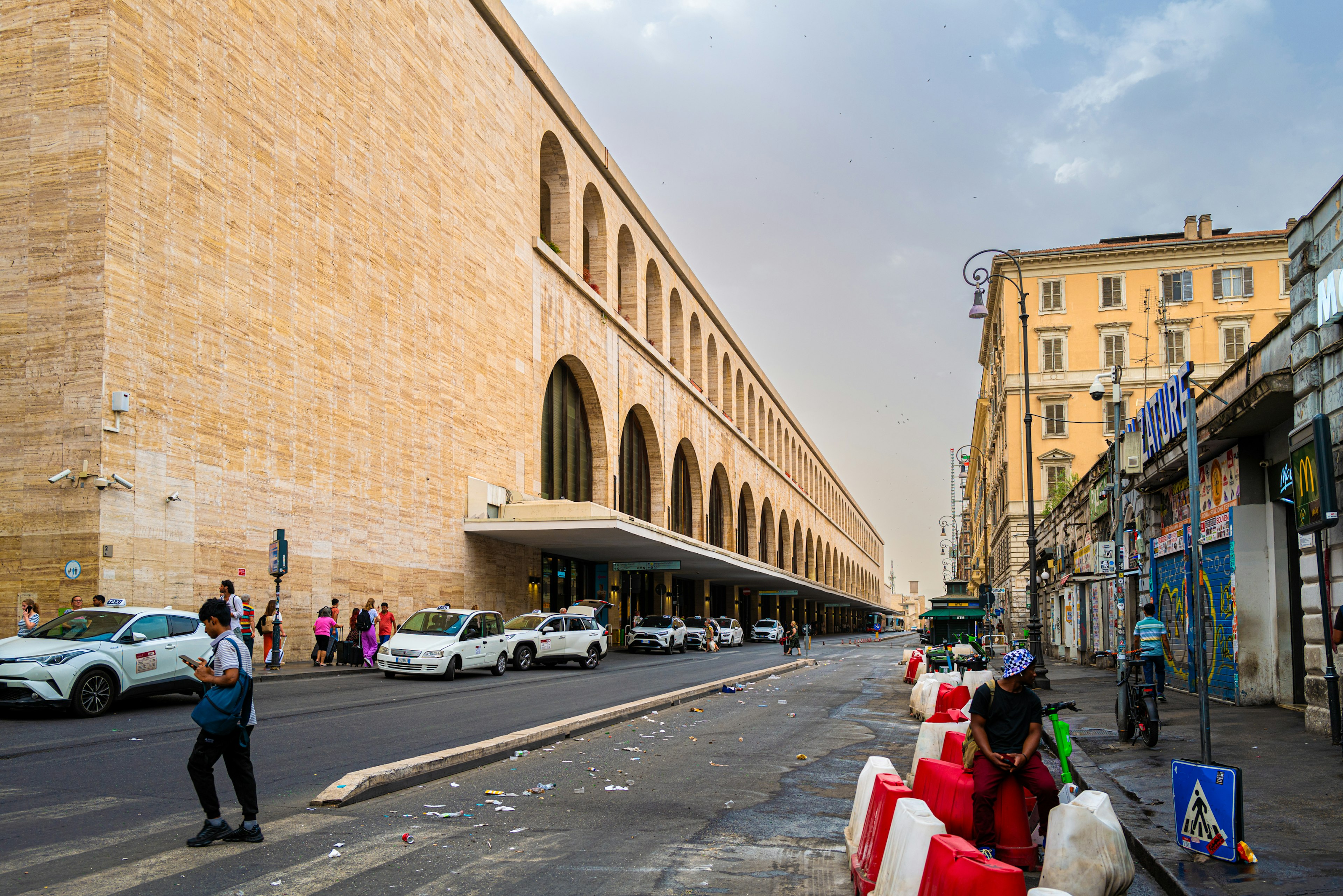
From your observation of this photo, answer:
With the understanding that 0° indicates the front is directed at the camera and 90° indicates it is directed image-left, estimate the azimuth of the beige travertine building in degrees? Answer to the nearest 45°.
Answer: approximately 315°

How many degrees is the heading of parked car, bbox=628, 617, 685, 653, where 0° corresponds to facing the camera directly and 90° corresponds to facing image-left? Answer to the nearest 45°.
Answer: approximately 45°

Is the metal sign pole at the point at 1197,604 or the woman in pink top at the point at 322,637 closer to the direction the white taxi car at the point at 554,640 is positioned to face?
the woman in pink top

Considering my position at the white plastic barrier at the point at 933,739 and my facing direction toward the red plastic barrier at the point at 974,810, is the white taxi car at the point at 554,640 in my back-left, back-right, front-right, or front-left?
back-right

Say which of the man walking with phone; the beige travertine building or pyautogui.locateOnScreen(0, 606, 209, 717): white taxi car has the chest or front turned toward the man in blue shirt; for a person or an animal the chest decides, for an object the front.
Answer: the beige travertine building

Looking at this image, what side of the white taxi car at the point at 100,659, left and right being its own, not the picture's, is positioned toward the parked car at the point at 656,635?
back

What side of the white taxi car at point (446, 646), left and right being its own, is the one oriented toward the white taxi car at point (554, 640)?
back

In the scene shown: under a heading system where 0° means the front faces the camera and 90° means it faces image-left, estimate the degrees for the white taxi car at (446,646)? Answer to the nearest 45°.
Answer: approximately 45°

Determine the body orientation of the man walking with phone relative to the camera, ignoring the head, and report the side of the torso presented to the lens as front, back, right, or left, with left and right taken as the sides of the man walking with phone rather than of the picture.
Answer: left

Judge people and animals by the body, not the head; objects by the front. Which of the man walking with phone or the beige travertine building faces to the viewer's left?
the man walking with phone

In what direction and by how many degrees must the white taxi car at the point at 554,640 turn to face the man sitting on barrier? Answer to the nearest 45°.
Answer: approximately 45° to its left
